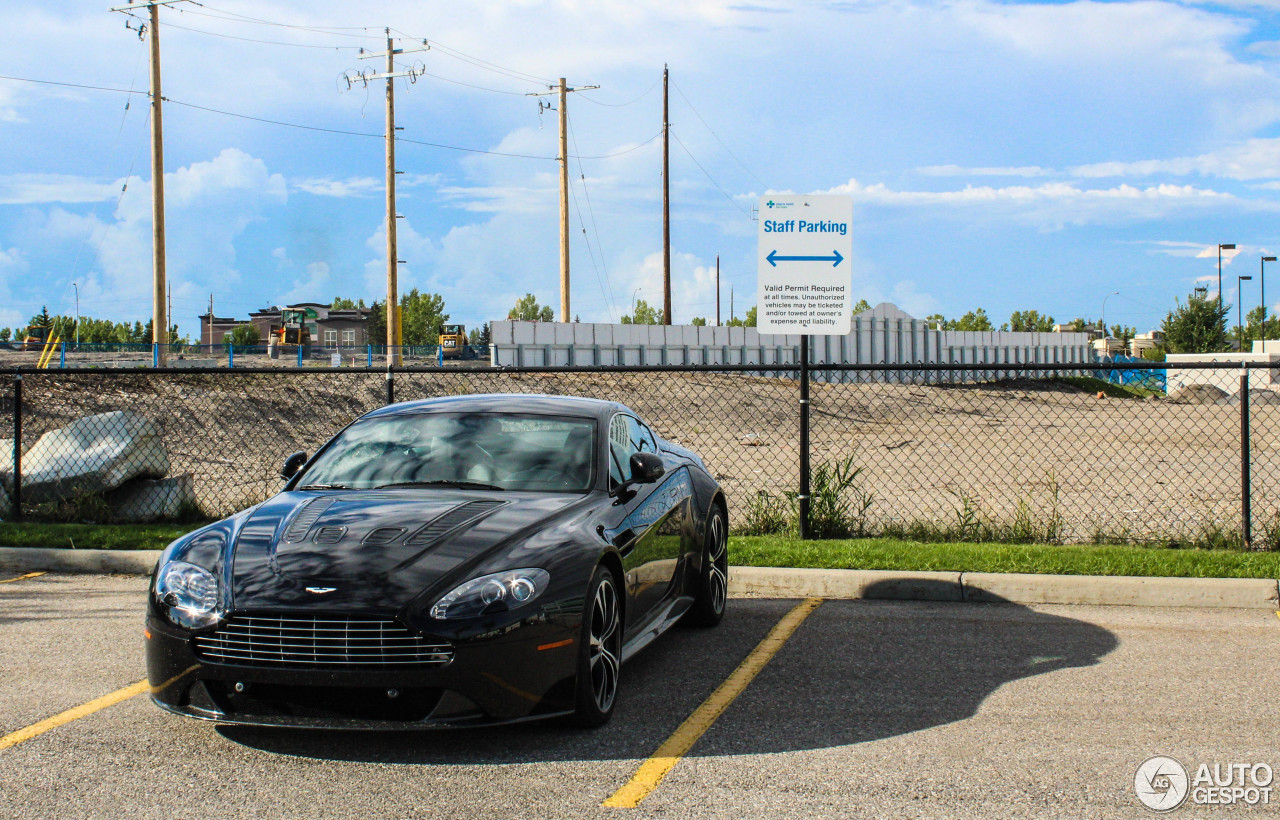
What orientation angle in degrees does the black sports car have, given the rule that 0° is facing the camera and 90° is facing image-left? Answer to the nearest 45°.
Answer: approximately 45°

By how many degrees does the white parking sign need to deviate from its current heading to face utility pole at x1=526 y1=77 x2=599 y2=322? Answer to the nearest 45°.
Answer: approximately 180°

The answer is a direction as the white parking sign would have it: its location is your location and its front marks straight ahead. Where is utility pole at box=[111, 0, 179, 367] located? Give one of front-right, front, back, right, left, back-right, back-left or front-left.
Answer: back-right

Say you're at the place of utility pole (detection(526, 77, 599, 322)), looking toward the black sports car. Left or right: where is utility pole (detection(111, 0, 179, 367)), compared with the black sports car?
right

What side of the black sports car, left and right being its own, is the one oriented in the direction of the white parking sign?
back

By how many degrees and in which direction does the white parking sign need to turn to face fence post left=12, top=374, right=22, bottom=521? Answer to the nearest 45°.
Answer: approximately 90° to its right

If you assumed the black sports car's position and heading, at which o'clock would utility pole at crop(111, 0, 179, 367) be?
The utility pole is roughly at 4 o'clock from the black sports car.
